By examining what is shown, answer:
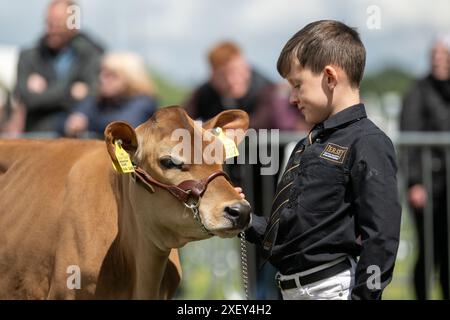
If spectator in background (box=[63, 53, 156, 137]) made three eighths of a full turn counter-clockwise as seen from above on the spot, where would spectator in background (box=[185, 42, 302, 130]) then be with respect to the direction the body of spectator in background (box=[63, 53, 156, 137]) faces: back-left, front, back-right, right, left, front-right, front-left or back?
front

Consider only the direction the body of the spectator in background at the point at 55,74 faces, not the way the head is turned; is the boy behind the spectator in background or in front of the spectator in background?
in front

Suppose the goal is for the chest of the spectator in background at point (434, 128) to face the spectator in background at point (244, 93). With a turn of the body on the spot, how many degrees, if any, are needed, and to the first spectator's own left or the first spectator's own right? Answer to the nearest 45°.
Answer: approximately 90° to the first spectator's own right

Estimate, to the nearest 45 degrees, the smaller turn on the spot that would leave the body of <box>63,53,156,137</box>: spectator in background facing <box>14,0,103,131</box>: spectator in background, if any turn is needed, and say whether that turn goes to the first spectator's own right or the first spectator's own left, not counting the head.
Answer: approximately 90° to the first spectator's own right

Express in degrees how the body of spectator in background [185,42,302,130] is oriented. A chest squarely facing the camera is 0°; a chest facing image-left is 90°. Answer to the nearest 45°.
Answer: approximately 0°

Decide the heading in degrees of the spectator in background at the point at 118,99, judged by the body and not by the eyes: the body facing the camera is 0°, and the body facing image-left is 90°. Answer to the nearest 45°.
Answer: approximately 45°

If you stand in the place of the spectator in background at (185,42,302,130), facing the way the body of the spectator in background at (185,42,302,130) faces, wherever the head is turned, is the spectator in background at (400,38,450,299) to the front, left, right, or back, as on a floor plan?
left

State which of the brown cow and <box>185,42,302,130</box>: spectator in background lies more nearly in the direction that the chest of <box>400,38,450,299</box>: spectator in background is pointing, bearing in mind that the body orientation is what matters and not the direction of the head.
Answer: the brown cow

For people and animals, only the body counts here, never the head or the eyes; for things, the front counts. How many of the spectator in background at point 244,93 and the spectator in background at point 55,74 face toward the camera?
2

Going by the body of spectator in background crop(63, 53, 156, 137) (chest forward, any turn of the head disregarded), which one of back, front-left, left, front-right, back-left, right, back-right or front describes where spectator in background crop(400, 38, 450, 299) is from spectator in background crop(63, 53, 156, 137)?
back-left

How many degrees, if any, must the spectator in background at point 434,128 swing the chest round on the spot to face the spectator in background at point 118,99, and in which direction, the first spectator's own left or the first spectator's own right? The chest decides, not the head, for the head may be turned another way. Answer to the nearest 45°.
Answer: approximately 90° to the first spectator's own right

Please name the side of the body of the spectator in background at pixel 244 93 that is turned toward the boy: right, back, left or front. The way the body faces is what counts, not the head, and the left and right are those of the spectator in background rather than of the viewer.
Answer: front

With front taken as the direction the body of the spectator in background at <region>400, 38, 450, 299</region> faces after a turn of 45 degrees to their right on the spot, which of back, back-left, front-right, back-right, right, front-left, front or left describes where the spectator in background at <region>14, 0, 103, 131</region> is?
front-right

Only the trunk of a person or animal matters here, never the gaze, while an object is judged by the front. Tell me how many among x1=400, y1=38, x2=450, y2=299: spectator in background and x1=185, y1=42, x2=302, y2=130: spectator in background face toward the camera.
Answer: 2
